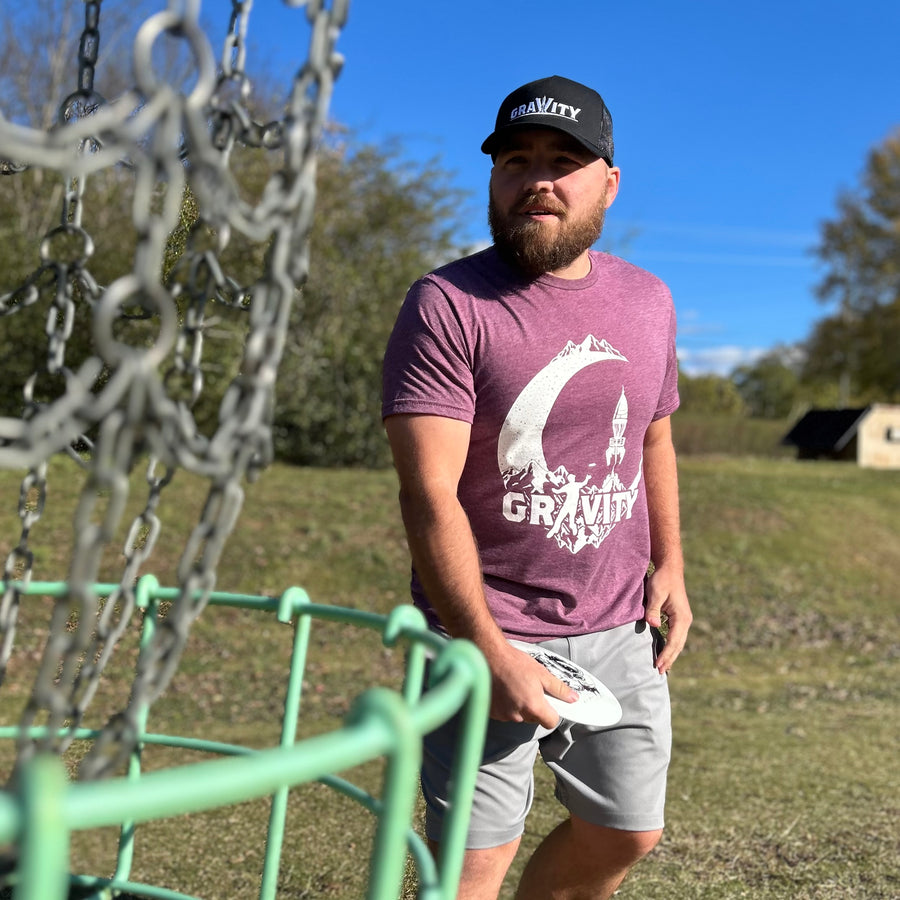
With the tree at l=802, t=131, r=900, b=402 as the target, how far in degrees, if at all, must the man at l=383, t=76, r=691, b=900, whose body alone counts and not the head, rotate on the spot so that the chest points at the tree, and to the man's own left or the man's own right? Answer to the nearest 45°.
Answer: approximately 135° to the man's own left

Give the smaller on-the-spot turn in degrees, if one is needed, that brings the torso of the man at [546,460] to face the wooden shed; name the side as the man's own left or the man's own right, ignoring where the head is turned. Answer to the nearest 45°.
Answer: approximately 135° to the man's own left

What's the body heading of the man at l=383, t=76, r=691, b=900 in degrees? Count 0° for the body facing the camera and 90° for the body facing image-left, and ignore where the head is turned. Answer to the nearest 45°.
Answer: approximately 315°

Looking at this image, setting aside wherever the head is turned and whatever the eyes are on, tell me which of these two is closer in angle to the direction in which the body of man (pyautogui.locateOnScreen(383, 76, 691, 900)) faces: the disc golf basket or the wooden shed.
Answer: the disc golf basket

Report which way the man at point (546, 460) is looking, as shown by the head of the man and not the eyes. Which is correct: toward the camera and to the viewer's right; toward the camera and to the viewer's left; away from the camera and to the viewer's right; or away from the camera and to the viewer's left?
toward the camera and to the viewer's left

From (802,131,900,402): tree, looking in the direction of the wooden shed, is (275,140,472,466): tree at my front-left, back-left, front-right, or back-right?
front-right

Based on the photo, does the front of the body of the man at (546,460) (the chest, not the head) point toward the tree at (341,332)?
no

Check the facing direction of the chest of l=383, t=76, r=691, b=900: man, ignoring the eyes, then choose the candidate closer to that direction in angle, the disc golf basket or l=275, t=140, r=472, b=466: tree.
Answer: the disc golf basket

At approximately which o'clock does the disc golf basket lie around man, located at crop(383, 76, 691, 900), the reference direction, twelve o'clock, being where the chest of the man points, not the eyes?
The disc golf basket is roughly at 2 o'clock from the man.
